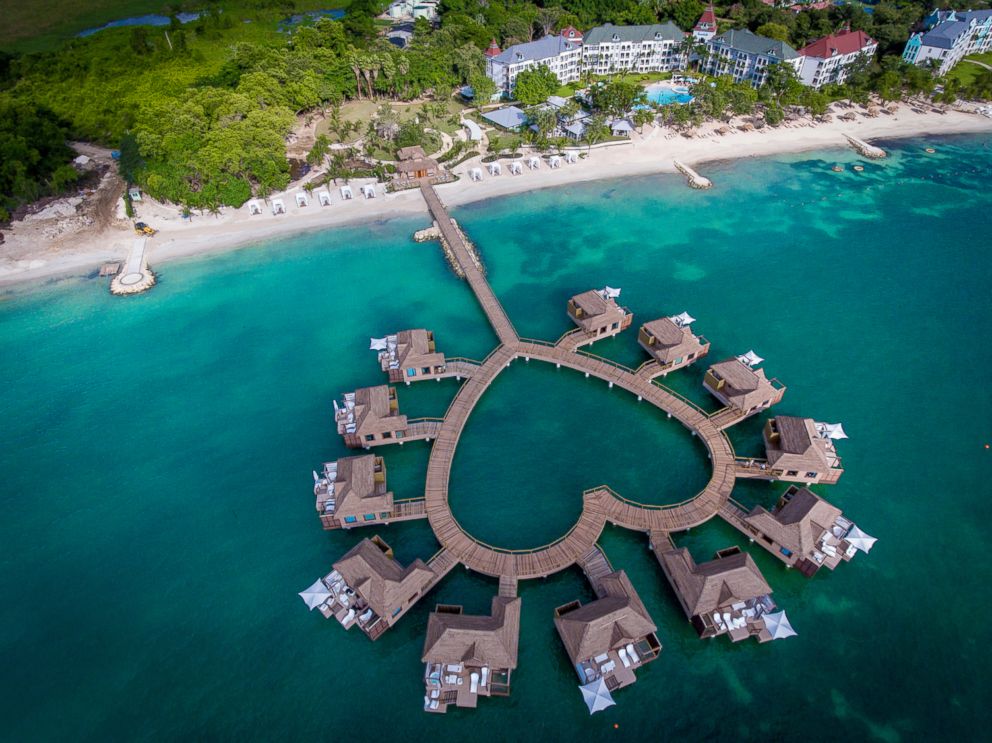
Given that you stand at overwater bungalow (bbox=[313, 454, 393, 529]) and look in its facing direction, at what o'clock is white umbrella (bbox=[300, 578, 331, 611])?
The white umbrella is roughly at 10 o'clock from the overwater bungalow.

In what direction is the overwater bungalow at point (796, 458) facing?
to the viewer's left

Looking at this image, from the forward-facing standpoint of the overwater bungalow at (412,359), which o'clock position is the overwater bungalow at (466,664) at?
the overwater bungalow at (466,664) is roughly at 9 o'clock from the overwater bungalow at (412,359).

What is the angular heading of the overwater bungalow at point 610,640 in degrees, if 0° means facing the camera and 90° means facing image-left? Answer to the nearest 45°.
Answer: approximately 0°

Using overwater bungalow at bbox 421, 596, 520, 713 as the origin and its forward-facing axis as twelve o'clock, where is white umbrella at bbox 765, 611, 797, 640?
The white umbrella is roughly at 9 o'clock from the overwater bungalow.

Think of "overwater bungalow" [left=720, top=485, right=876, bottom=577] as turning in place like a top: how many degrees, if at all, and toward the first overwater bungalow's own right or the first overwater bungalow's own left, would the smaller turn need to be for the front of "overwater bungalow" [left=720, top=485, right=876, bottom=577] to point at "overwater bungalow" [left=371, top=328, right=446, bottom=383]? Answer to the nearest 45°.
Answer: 0° — it already faces it

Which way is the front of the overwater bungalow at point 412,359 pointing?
to the viewer's right

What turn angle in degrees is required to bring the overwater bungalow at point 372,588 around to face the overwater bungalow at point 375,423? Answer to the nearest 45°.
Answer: approximately 45° to its left

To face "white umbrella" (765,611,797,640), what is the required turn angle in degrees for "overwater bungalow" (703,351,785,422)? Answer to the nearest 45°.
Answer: approximately 45° to its left

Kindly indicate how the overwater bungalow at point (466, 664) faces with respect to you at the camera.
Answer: facing the viewer

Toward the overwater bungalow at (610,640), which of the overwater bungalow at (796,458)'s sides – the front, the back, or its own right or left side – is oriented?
right

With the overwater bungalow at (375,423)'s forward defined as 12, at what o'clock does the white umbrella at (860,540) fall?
The white umbrella is roughly at 1 o'clock from the overwater bungalow.

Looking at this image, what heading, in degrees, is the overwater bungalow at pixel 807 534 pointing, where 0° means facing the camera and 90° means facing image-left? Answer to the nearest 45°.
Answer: approximately 315°

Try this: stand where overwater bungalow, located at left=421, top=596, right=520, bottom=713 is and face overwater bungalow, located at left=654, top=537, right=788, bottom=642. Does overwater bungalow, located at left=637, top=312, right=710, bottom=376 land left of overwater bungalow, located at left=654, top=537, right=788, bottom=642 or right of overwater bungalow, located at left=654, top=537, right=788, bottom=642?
left

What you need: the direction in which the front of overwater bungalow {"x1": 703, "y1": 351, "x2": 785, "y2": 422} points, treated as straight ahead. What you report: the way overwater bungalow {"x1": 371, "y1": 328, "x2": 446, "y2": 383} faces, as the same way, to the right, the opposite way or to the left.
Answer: the opposite way
